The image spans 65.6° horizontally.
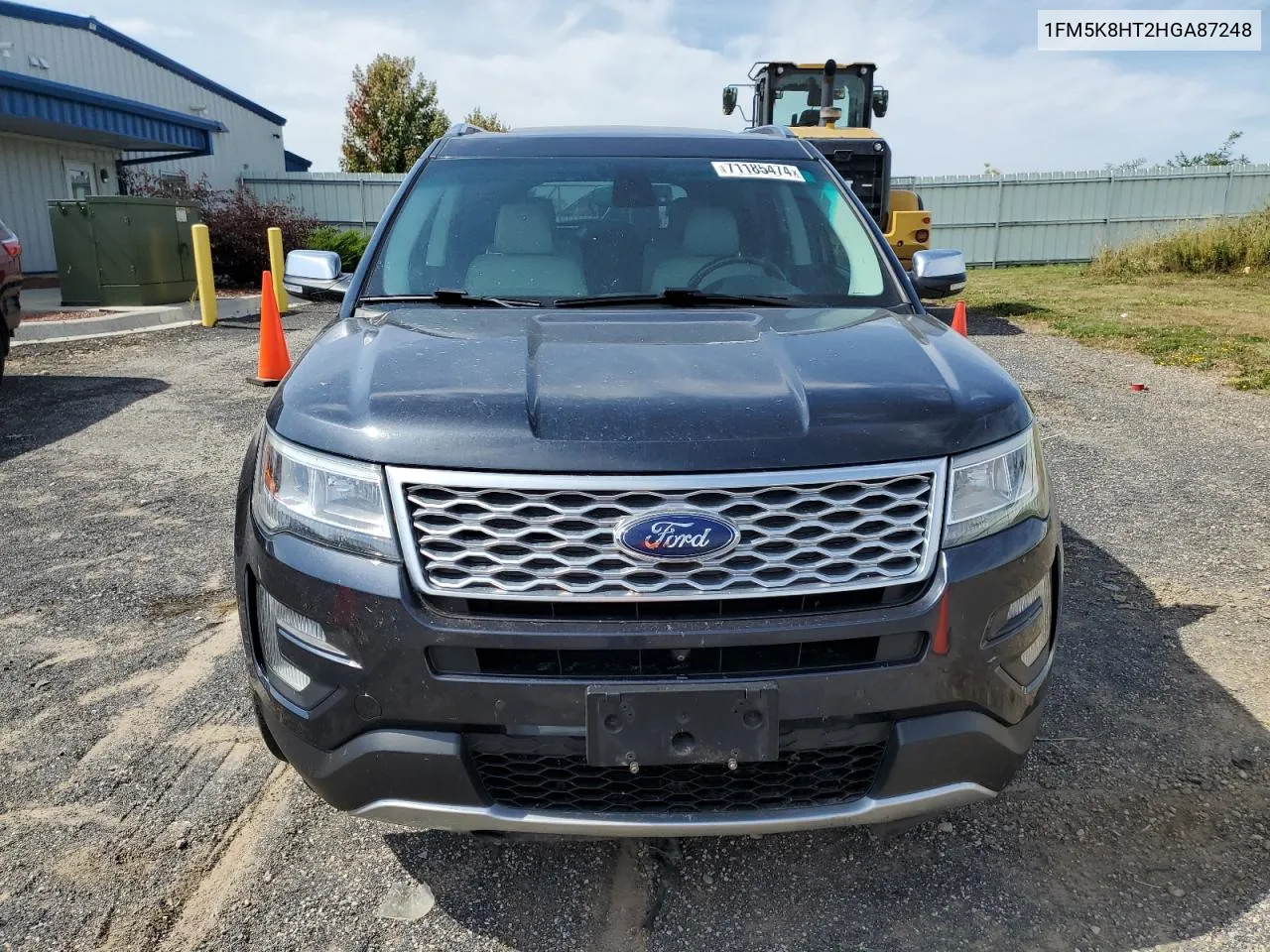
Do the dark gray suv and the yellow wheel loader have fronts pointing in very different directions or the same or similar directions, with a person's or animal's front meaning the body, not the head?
very different directions

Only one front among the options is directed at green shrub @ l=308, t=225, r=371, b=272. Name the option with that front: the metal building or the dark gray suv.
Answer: the metal building

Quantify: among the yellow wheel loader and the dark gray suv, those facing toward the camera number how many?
1

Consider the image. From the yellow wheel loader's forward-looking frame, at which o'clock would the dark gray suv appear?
The dark gray suv is roughly at 6 o'clock from the yellow wheel loader.

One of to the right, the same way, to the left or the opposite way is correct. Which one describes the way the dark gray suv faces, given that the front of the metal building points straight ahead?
to the right

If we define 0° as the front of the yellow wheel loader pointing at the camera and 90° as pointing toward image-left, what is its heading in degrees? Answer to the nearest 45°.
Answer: approximately 180°

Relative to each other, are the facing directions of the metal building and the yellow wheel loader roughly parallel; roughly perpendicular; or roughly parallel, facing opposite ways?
roughly perpendicular

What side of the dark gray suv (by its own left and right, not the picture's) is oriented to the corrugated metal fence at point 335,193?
back

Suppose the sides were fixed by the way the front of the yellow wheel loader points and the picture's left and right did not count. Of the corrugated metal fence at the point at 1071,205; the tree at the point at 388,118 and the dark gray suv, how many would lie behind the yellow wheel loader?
1
